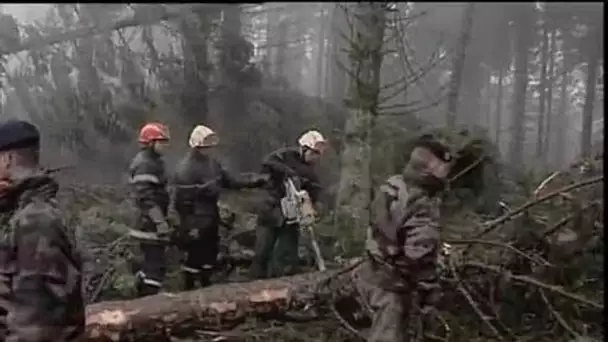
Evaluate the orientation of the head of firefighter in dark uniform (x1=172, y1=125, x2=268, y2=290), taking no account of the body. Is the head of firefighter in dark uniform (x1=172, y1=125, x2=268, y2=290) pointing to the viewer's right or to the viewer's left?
to the viewer's right

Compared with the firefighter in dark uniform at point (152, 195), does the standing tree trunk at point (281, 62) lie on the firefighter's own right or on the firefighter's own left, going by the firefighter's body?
on the firefighter's own left

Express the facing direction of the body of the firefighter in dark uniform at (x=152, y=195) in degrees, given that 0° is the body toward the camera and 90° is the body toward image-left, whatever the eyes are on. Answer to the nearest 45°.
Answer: approximately 270°
